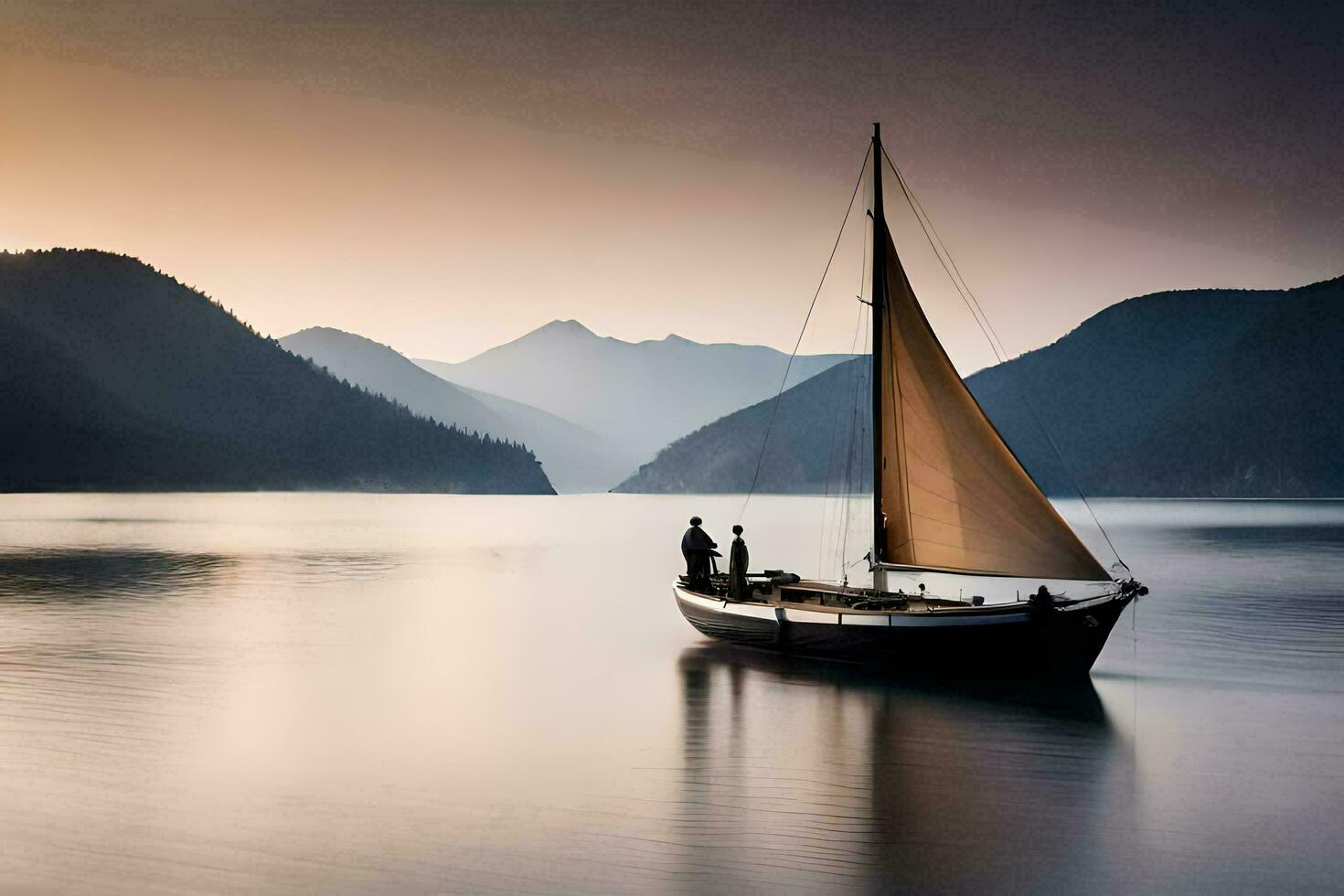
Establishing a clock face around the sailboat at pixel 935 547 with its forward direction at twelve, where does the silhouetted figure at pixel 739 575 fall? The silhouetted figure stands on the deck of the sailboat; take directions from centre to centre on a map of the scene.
The silhouetted figure is roughly at 7 o'clock from the sailboat.

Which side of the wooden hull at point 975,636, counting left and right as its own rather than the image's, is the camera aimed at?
right

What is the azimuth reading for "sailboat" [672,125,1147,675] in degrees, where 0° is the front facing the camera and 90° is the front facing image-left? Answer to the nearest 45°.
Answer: approximately 270°
